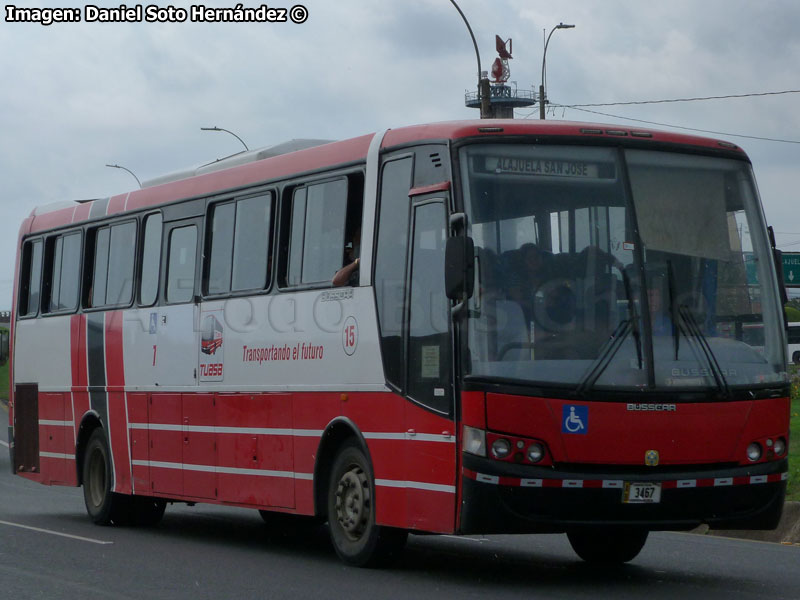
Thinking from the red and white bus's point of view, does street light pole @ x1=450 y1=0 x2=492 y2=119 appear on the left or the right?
on its left

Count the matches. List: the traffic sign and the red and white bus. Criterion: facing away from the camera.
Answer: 0

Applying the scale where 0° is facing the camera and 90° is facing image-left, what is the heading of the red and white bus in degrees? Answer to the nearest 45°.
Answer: approximately 315°

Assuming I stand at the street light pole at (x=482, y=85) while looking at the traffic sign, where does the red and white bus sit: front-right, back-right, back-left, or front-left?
back-right
